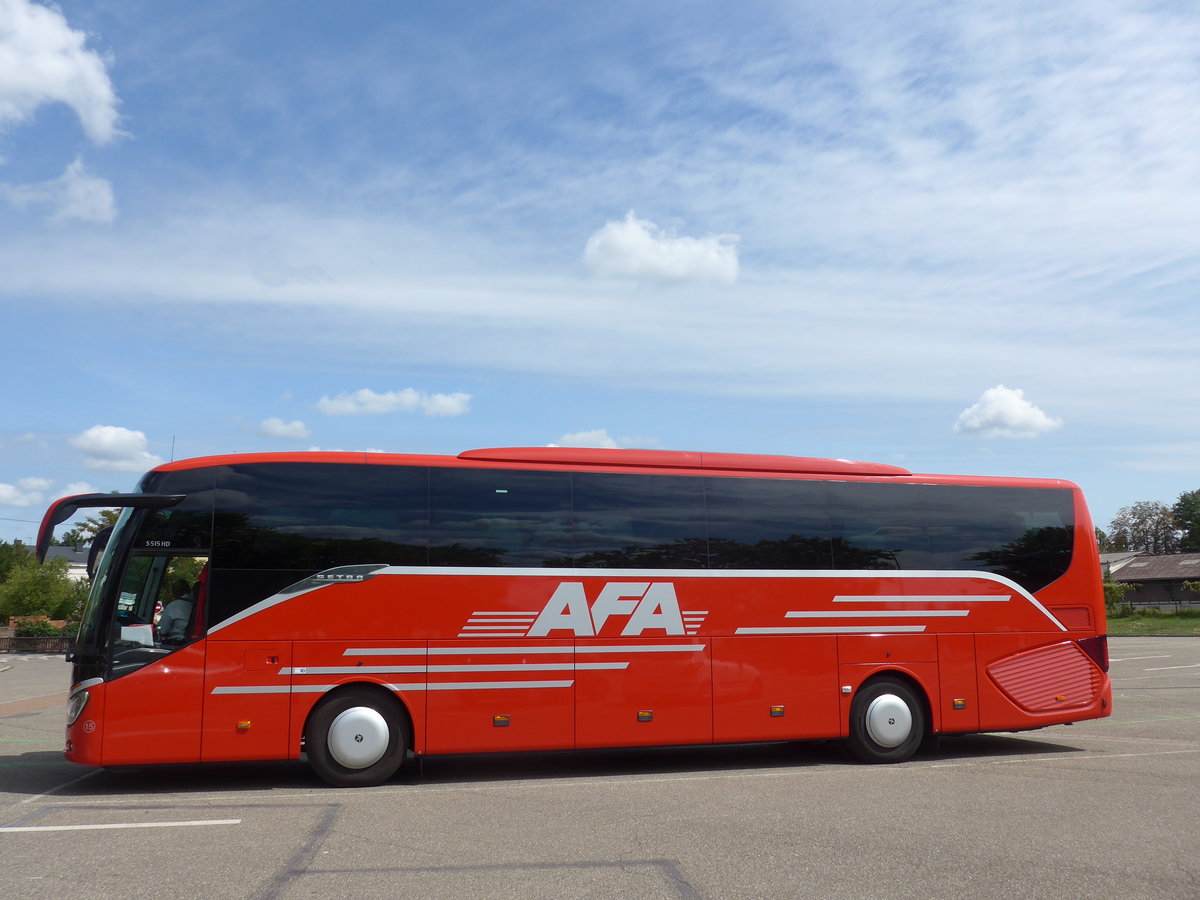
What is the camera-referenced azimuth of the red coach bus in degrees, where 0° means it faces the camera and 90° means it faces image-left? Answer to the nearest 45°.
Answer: approximately 90°
